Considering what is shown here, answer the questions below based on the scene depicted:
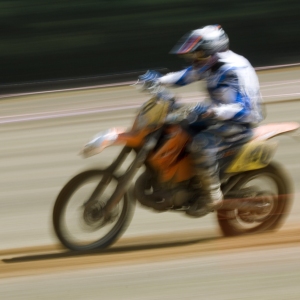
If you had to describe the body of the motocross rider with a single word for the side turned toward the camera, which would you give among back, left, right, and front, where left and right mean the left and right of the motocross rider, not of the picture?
left

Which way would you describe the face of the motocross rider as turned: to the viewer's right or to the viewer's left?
to the viewer's left
